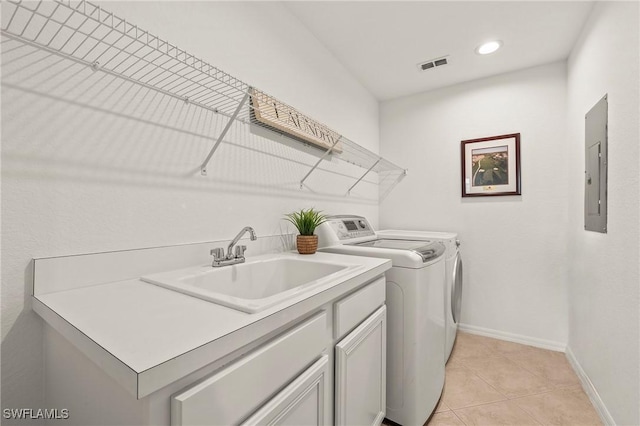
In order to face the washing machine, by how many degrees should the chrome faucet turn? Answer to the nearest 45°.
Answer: approximately 45° to its left

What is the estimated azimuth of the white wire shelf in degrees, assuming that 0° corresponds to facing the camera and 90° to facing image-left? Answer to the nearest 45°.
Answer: approximately 315°

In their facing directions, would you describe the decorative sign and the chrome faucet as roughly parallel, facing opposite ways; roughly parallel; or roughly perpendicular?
roughly parallel

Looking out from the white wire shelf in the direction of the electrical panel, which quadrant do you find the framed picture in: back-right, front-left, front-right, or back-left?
front-left

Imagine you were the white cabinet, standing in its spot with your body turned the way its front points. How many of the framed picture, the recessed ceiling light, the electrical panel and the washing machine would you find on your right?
0

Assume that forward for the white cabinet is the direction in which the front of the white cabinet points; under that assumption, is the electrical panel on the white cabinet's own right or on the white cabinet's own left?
on the white cabinet's own left

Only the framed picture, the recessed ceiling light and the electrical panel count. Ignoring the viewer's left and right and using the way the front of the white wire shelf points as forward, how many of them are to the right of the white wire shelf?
0

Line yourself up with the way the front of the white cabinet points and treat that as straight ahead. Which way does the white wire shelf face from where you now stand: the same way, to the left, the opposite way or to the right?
the same way

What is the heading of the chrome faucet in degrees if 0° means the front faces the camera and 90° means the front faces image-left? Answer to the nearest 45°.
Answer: approximately 315°

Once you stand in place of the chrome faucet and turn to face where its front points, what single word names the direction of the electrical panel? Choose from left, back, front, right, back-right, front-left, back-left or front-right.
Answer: front-left

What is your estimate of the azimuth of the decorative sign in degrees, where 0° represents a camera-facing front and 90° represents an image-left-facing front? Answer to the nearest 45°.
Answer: approximately 315°

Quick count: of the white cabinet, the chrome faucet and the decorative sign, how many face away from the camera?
0

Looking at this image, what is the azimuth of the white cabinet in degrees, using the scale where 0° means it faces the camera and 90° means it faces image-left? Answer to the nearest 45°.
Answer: approximately 315°

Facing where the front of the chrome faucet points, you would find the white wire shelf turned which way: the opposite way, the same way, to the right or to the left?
the same way
